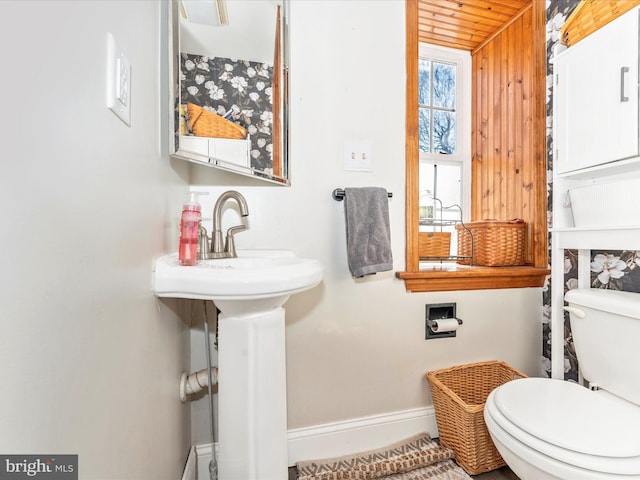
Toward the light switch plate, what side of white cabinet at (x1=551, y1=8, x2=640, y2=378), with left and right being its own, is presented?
front

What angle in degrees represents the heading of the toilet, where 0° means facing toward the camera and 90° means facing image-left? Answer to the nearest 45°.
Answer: approximately 45°

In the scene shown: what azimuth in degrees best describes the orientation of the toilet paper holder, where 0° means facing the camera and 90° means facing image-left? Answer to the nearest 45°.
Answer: approximately 315°

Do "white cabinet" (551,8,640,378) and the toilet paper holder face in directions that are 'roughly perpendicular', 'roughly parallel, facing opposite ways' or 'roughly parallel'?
roughly perpendicular

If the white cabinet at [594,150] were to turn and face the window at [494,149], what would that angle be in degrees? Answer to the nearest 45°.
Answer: approximately 90° to its right

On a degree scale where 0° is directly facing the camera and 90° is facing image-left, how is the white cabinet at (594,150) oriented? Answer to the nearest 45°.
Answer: approximately 45°

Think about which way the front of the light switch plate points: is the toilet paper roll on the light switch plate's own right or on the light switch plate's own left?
on the light switch plate's own left
